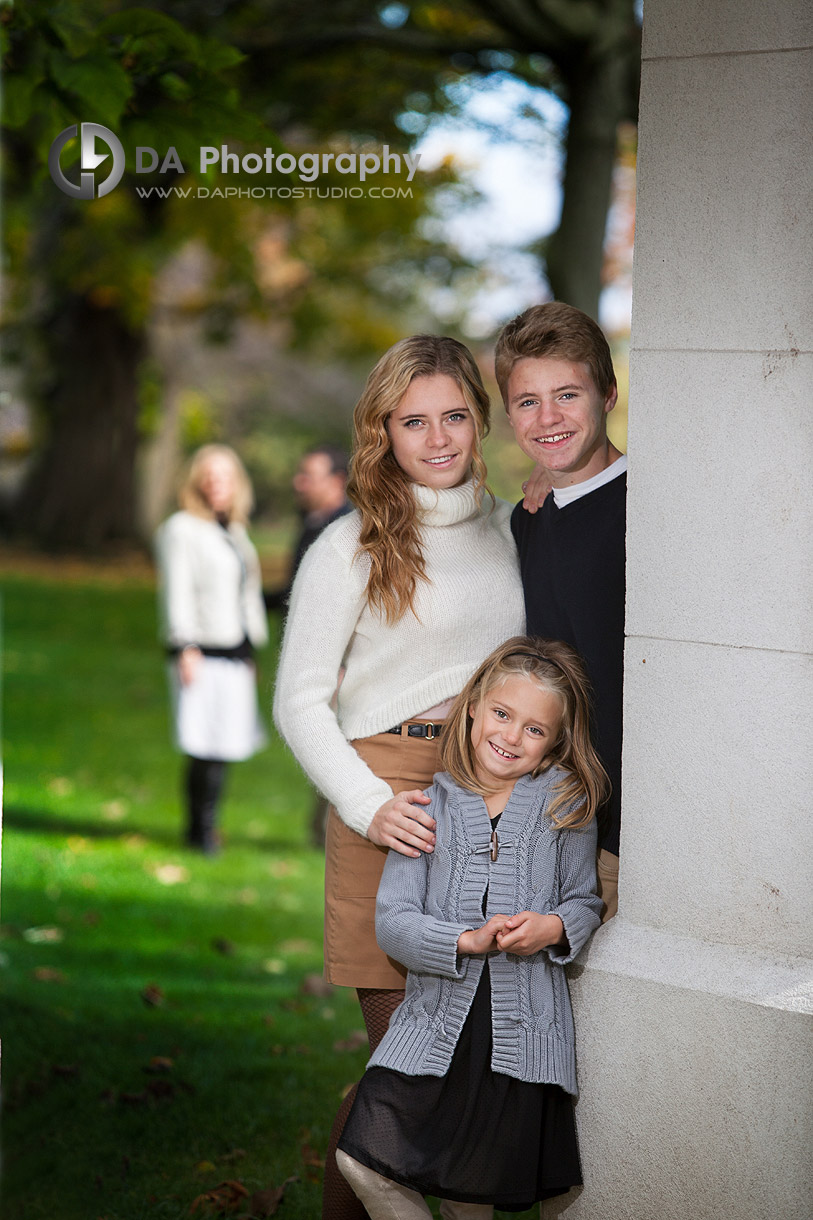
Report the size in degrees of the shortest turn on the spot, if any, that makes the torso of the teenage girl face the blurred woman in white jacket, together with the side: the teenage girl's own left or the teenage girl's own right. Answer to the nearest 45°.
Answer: approximately 135° to the teenage girl's own left

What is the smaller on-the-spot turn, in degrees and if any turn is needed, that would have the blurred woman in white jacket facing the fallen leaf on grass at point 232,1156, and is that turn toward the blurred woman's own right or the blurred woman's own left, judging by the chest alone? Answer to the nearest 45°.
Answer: approximately 45° to the blurred woman's own right

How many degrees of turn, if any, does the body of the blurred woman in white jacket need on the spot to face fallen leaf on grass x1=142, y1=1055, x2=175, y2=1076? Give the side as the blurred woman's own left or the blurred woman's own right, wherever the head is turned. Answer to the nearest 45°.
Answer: approximately 45° to the blurred woman's own right

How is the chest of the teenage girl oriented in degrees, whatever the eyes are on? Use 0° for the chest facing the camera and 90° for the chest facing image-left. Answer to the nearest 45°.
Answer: approximately 315°

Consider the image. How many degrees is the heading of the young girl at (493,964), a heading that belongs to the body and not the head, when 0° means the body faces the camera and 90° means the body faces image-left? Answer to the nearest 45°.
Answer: approximately 0°

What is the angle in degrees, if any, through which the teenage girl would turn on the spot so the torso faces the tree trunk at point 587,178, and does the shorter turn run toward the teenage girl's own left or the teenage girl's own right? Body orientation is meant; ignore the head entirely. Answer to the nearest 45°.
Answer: approximately 135° to the teenage girl's own left
